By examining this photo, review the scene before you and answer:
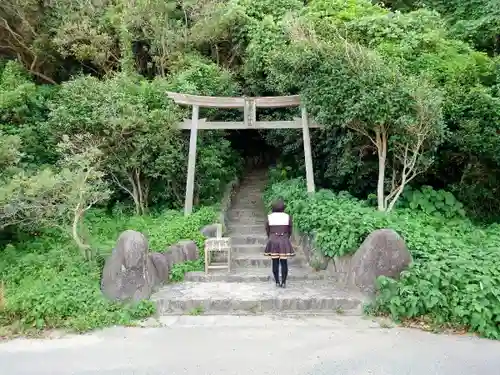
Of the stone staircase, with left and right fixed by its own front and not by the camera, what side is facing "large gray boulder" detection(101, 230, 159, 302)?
right

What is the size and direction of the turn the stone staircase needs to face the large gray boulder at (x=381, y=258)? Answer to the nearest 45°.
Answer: approximately 90° to its left

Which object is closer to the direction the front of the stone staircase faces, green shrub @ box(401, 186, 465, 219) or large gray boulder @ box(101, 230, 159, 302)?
the large gray boulder

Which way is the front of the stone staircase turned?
toward the camera

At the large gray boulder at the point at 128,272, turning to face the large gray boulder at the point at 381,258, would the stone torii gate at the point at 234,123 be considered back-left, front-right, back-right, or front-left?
front-left
